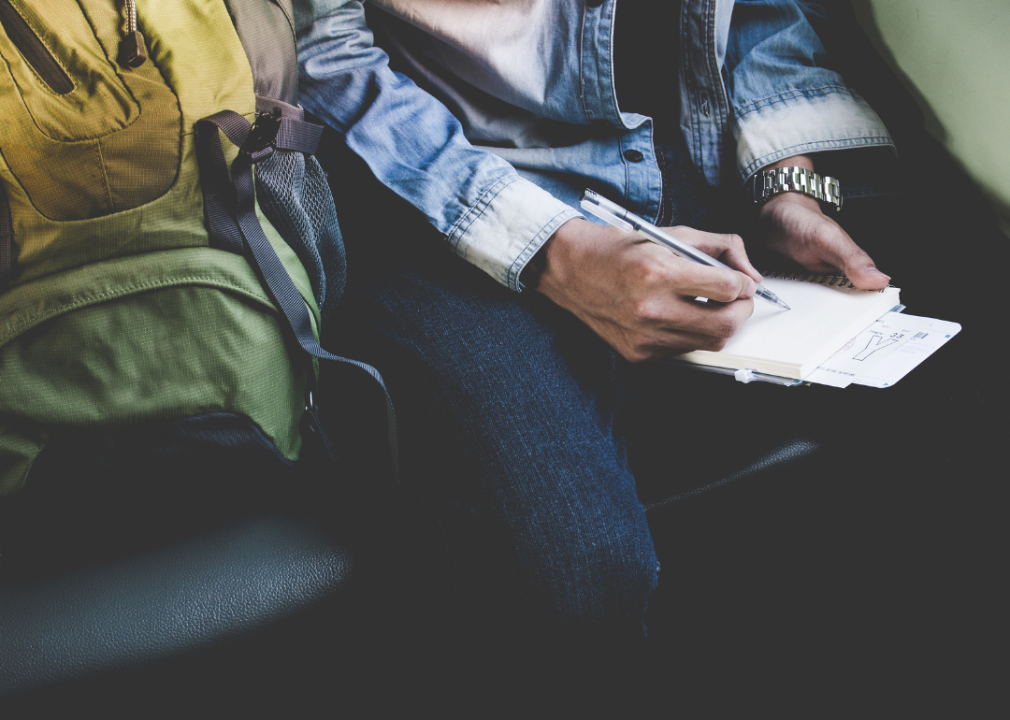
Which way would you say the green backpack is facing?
toward the camera

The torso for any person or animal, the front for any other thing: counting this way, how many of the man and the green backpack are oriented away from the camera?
0
